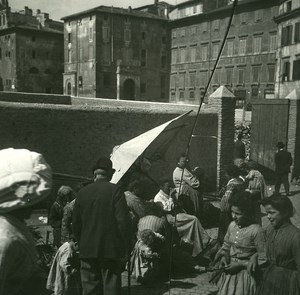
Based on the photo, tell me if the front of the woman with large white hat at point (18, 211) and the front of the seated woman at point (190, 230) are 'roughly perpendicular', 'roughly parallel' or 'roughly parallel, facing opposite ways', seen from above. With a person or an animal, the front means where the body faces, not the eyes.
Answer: roughly perpendicular

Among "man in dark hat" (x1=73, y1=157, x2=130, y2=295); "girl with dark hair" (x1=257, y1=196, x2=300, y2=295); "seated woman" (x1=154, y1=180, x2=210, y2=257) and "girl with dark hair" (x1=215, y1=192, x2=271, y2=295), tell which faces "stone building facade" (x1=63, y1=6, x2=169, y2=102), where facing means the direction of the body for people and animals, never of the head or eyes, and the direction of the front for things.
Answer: the man in dark hat

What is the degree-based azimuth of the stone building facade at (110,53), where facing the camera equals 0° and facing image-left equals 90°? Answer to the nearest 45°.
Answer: approximately 315°

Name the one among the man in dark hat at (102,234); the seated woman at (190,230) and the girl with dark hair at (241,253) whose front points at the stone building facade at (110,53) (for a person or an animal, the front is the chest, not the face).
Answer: the man in dark hat

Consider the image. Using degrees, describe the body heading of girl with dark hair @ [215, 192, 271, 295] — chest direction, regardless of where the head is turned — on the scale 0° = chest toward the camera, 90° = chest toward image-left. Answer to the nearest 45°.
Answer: approximately 45°

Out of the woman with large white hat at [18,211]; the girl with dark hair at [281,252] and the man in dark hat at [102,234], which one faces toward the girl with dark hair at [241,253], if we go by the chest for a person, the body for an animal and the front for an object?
the woman with large white hat

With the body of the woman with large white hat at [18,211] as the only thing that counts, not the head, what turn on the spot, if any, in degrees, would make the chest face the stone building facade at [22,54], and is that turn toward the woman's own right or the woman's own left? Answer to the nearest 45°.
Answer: approximately 45° to the woman's own left

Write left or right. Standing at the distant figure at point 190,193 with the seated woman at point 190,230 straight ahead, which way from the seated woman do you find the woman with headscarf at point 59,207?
right

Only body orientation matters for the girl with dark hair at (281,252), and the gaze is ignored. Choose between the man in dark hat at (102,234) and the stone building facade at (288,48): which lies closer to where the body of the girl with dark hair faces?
the man in dark hat

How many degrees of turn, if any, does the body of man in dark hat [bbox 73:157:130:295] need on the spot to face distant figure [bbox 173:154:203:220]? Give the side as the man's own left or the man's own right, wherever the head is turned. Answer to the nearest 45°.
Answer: approximately 45° to the man's own right

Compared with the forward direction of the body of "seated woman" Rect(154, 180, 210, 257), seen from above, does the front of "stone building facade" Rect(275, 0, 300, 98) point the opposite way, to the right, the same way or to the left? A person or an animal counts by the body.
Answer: to the right

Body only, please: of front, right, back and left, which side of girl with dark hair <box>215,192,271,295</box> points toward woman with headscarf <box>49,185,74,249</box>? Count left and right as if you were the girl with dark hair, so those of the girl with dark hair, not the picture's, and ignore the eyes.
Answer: right

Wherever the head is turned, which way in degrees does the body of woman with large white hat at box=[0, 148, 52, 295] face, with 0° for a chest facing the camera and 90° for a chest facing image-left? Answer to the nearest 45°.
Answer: approximately 225°
